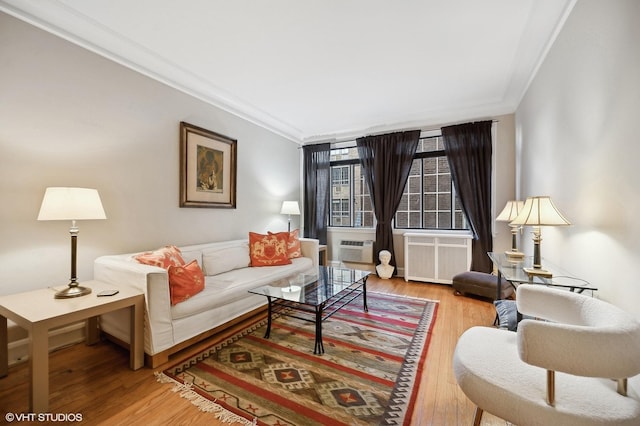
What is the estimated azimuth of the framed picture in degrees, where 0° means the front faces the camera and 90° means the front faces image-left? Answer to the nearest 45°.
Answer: approximately 315°

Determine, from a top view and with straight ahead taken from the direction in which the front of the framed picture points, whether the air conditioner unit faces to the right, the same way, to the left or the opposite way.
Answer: to the right

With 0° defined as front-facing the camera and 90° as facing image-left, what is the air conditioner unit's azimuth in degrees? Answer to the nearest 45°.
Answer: approximately 0°

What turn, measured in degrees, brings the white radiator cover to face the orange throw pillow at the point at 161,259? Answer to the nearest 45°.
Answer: approximately 45° to its right

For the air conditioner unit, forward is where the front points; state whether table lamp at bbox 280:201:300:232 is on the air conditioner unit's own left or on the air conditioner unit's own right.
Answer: on the air conditioner unit's own right

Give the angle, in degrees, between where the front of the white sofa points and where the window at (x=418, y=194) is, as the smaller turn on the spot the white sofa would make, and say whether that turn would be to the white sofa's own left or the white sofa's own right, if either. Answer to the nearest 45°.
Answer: approximately 45° to the white sofa's own left

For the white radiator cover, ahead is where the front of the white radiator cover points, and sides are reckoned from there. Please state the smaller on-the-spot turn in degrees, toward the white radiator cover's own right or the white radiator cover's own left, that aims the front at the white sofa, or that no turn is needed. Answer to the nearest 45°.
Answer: approximately 45° to the white radiator cover's own right

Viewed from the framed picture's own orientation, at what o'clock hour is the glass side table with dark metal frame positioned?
The glass side table with dark metal frame is roughly at 12 o'clock from the framed picture.

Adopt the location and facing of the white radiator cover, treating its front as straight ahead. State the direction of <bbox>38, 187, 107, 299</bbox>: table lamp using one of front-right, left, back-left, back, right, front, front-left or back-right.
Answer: front-right

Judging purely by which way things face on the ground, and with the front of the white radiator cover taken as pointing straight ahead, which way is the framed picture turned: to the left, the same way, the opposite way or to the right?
to the left

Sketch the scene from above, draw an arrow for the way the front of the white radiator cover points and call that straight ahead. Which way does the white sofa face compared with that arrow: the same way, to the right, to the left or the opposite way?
to the left

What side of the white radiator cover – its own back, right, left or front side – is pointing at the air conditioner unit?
right

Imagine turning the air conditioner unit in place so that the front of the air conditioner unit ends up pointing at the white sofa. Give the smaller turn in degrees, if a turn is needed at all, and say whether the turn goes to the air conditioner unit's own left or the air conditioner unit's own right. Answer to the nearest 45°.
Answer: approximately 45° to the air conditioner unit's own right

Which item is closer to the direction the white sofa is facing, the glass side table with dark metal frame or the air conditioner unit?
the glass side table with dark metal frame

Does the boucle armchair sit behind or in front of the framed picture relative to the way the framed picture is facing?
in front
